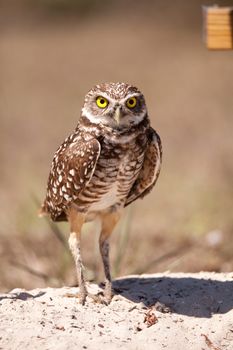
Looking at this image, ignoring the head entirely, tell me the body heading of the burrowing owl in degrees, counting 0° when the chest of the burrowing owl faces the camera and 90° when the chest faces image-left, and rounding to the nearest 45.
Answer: approximately 315°

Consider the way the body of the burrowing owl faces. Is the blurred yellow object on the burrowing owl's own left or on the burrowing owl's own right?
on the burrowing owl's own left
